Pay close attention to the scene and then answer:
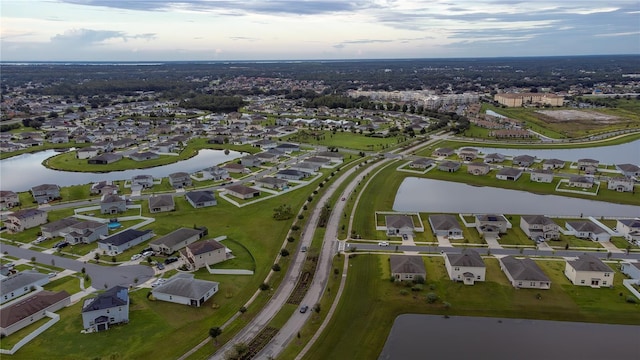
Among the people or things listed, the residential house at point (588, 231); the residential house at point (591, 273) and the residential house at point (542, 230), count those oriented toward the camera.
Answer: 2

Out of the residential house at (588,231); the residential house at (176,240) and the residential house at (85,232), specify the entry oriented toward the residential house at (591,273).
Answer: the residential house at (588,231)

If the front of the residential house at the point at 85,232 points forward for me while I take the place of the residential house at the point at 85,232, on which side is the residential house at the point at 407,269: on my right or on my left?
on my left

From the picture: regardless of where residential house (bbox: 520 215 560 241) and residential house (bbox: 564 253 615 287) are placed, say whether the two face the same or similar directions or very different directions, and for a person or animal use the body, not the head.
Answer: very different directions

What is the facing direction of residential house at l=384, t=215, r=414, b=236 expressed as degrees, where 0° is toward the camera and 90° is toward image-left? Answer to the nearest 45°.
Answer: approximately 0°

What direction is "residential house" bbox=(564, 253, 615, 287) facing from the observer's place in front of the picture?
facing away from the viewer

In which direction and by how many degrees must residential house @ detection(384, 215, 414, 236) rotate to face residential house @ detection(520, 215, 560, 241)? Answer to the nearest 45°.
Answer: approximately 90° to its left

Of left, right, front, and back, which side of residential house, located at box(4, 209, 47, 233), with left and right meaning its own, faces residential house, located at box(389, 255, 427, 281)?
left

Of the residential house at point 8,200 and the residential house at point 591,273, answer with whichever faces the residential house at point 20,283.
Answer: the residential house at point 8,200

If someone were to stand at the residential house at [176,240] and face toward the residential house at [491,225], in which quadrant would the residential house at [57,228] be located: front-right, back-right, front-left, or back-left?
back-left

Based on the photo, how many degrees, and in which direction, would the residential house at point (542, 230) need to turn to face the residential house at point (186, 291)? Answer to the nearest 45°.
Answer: approximately 45° to its right
